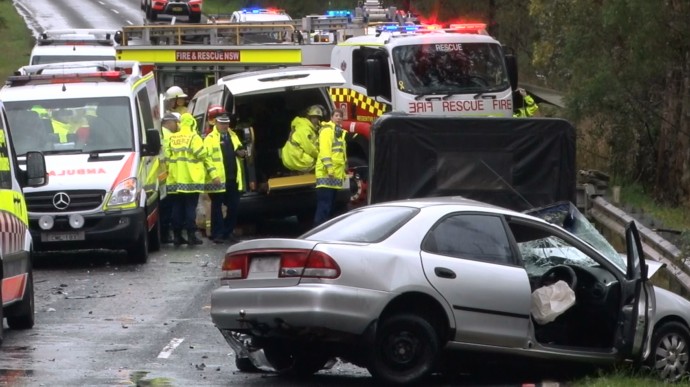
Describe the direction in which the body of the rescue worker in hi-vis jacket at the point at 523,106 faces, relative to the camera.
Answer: to the viewer's left

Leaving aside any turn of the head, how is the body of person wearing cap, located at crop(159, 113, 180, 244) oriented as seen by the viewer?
to the viewer's right

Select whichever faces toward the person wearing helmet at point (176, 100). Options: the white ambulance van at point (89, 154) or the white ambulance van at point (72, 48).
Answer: the white ambulance van at point (72, 48)

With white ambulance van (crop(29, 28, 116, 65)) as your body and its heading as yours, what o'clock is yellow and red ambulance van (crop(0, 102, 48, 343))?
yellow and red ambulance van (crop(0, 102, 48, 343)) is roughly at 12 o'clock from white ambulance van (crop(29, 28, 116, 65)).

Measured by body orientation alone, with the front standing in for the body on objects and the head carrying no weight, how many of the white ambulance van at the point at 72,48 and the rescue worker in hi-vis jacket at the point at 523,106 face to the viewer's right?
0

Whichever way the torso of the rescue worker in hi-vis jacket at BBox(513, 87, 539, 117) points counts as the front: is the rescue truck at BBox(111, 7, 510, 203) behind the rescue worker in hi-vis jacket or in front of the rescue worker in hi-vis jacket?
in front

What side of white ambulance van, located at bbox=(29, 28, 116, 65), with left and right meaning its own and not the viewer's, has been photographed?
front
